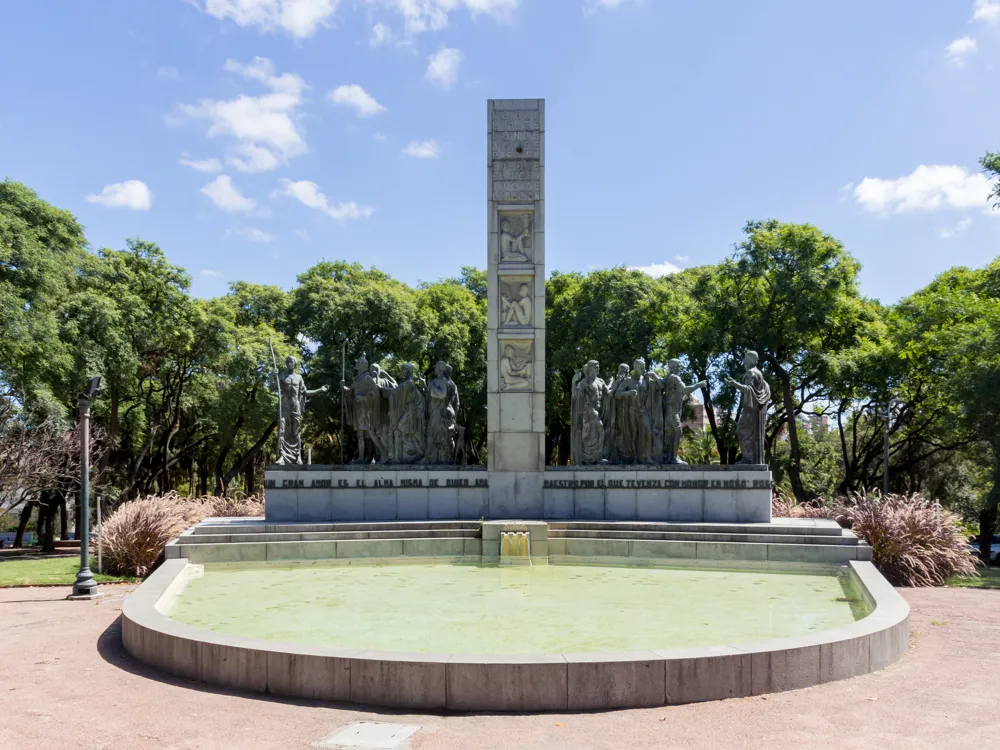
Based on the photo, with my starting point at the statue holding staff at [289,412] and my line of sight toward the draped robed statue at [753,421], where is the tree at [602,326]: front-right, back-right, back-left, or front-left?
front-left

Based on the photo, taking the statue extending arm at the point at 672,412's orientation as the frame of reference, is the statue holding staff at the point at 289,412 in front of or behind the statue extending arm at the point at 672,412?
behind

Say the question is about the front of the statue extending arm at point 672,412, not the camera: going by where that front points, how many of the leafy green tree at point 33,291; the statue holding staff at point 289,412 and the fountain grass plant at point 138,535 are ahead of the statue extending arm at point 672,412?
0

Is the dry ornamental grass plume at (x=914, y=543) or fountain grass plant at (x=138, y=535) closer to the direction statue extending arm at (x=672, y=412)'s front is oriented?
the dry ornamental grass plume

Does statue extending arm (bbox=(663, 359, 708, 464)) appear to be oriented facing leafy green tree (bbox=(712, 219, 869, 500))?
no
